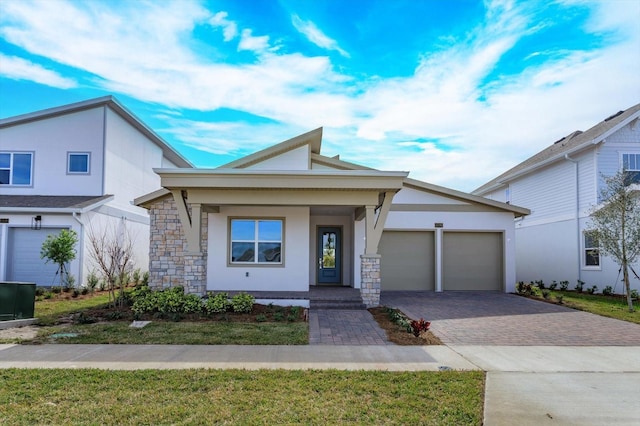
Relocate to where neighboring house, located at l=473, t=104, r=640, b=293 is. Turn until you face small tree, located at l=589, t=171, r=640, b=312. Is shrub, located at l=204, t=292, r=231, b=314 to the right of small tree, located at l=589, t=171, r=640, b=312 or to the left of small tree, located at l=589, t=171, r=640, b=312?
right

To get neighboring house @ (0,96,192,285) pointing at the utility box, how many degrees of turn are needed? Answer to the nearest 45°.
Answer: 0° — it already faces it

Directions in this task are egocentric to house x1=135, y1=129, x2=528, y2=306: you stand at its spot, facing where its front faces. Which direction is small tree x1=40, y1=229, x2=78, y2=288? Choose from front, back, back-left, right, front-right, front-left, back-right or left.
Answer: right

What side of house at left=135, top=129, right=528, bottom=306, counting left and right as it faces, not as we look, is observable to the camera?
front

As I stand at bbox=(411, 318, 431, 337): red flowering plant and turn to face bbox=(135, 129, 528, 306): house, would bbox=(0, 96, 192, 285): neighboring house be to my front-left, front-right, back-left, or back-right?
front-left

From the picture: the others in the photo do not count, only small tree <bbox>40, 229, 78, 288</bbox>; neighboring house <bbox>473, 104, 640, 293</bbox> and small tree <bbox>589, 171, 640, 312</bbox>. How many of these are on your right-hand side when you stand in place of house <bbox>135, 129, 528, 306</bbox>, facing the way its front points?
1

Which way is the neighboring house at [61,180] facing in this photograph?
toward the camera

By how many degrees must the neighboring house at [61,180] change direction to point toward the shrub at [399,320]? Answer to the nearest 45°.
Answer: approximately 45° to its left

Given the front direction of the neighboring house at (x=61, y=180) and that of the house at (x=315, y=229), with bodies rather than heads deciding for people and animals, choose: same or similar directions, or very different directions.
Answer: same or similar directions

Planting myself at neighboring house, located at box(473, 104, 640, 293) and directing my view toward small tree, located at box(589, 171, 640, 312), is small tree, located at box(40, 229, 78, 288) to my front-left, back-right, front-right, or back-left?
front-right

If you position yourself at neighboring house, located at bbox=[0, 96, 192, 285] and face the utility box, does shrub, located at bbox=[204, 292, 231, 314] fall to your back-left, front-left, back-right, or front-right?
front-left

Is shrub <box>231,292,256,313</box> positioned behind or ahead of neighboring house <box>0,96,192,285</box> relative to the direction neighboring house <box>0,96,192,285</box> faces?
ahead

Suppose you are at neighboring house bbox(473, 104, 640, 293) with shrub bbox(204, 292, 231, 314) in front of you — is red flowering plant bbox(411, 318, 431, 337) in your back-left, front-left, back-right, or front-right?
front-left

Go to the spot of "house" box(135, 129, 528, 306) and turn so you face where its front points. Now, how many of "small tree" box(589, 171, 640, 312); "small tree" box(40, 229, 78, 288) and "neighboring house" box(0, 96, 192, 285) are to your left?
1

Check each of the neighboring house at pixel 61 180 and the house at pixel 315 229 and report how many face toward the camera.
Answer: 2

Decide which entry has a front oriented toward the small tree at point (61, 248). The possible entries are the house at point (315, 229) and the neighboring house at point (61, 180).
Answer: the neighboring house
